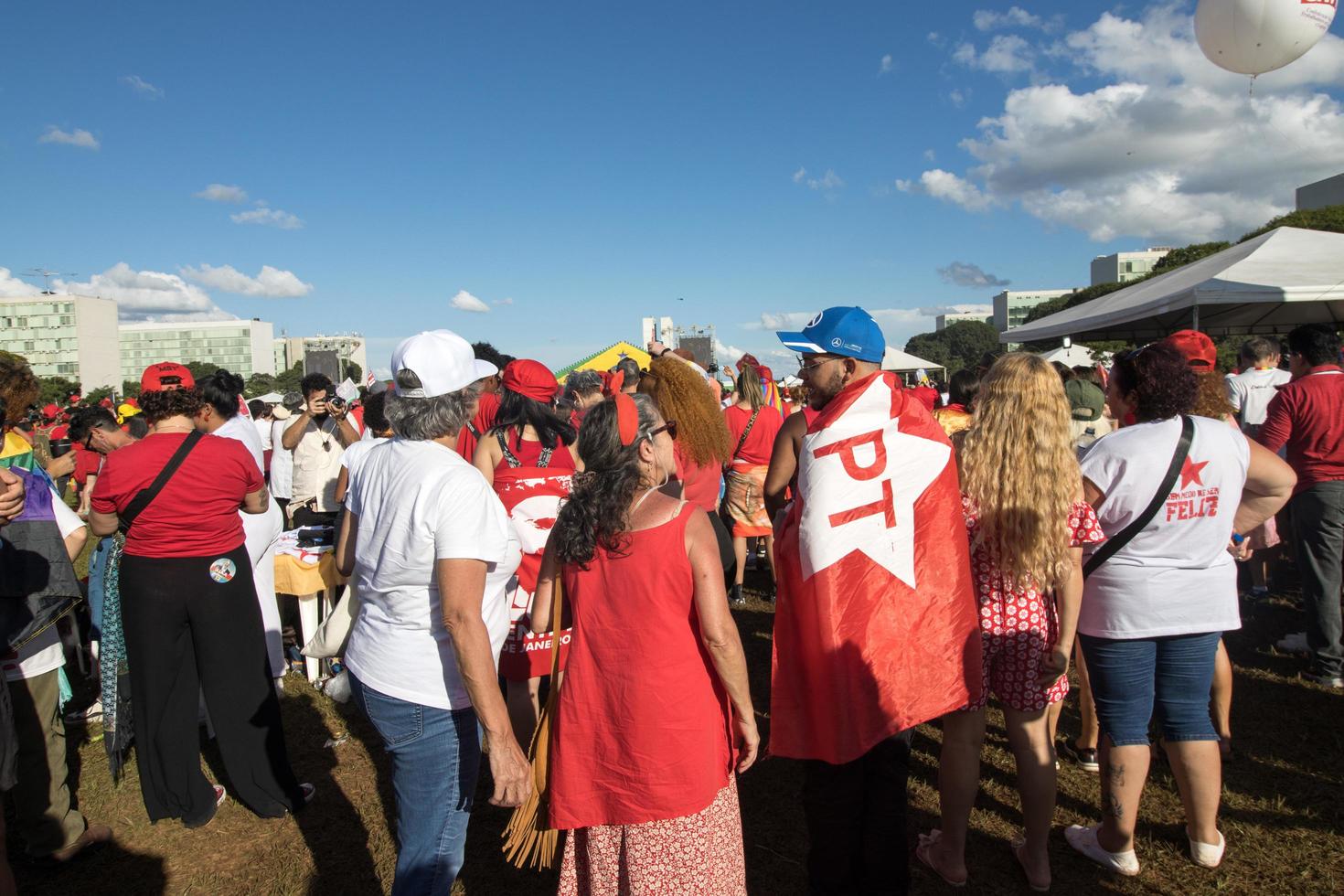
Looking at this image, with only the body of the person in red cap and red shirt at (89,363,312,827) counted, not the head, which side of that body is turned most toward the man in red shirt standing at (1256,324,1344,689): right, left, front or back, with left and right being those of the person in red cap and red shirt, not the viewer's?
right

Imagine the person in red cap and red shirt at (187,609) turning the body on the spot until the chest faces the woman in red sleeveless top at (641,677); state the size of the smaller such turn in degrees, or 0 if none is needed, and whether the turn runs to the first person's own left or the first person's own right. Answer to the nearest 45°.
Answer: approximately 135° to the first person's own right

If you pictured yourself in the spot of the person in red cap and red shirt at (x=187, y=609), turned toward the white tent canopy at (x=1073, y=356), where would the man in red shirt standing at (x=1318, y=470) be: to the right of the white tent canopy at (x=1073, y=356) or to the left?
right

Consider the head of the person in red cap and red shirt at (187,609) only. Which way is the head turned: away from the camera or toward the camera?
away from the camera

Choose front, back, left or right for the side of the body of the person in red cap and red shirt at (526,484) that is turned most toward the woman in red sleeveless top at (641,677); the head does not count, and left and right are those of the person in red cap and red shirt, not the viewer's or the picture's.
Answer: back

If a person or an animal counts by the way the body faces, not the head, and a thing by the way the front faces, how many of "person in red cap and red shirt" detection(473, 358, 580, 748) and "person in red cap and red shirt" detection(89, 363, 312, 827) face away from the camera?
2

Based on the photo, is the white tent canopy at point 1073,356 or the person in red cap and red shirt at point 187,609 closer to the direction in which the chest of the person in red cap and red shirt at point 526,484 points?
the white tent canopy

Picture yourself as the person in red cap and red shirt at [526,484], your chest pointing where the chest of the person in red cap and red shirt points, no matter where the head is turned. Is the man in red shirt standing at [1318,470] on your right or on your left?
on your right

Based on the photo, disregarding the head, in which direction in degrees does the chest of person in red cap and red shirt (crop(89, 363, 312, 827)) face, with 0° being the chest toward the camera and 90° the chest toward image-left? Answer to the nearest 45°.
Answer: approximately 180°

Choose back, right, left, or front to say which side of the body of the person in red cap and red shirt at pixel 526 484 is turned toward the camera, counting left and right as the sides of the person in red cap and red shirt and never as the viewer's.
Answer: back

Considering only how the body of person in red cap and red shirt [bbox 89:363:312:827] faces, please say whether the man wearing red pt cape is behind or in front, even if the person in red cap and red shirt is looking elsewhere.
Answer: behind

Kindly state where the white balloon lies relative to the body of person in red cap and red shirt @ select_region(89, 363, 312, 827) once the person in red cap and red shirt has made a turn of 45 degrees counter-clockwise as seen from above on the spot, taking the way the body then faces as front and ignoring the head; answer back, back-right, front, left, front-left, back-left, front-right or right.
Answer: back-right
